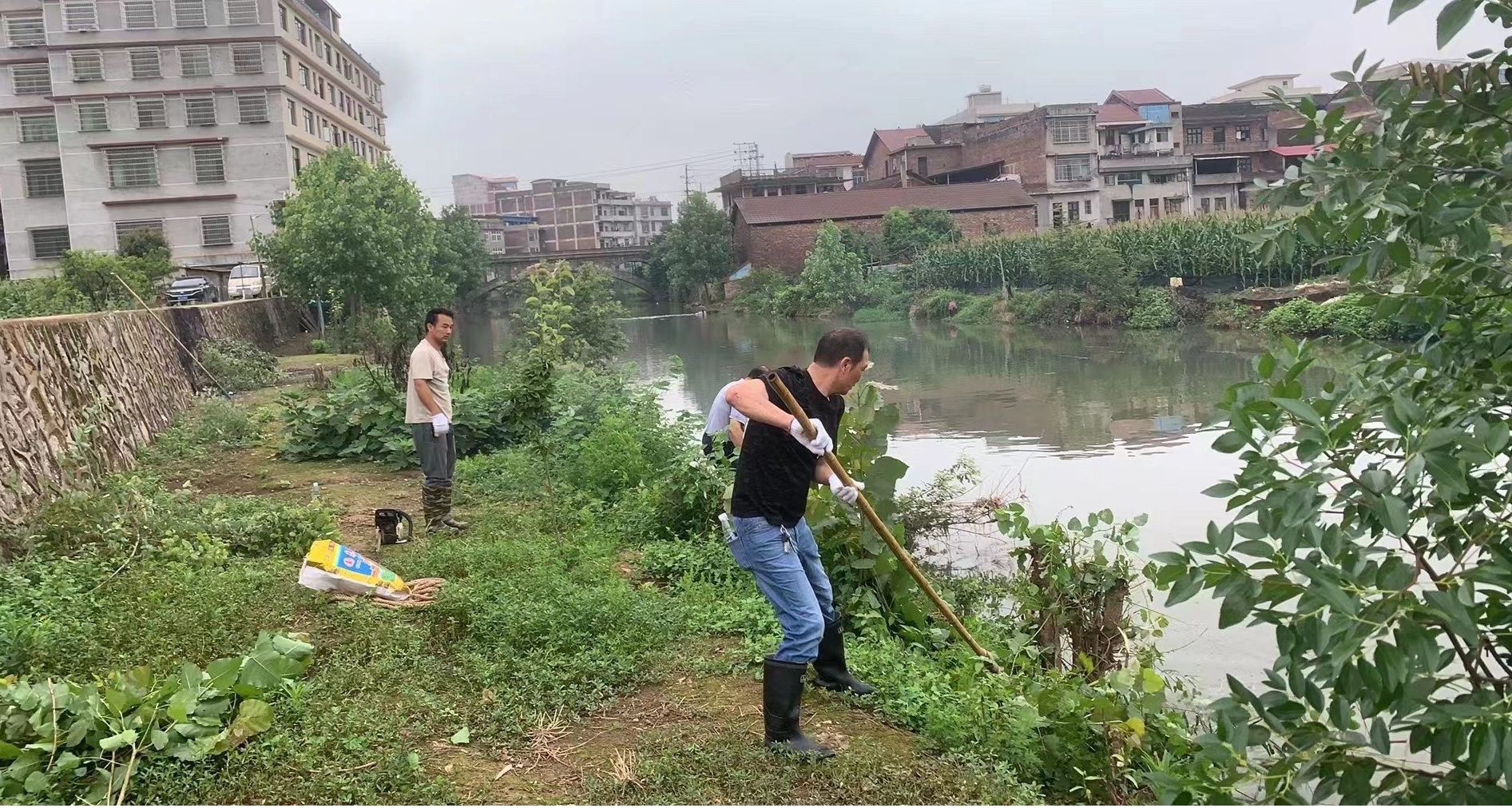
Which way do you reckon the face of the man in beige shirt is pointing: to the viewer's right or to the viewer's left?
to the viewer's right

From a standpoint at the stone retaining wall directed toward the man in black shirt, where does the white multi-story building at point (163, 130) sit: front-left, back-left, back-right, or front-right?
back-left

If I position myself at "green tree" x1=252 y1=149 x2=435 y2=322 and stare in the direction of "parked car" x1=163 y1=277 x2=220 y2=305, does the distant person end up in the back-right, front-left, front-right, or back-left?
back-left

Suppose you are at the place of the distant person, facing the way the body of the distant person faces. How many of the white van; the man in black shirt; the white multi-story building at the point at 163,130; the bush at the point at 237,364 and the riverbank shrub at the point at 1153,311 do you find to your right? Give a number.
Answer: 1

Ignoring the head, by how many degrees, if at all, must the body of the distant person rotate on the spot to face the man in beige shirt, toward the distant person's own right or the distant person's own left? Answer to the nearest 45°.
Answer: approximately 135° to the distant person's own left

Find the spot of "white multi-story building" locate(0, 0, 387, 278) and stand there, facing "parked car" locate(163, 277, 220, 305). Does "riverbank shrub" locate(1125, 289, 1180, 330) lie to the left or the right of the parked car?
left

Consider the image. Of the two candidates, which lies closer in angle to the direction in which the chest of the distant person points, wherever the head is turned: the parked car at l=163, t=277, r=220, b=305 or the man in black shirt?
the man in black shirt

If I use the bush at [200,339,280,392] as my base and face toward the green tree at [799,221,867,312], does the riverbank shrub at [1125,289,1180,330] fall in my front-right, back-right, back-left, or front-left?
front-right

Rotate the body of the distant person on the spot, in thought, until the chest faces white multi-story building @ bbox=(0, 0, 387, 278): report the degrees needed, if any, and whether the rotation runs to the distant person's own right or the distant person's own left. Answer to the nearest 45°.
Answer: approximately 135° to the distant person's own left

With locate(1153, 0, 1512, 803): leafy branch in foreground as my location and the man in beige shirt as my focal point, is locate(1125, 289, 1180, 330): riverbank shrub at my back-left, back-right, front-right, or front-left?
front-right
